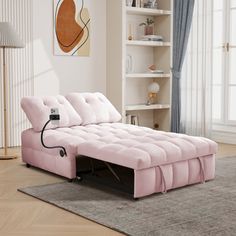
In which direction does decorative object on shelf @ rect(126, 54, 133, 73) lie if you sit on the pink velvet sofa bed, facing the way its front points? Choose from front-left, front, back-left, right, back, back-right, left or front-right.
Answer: back-left

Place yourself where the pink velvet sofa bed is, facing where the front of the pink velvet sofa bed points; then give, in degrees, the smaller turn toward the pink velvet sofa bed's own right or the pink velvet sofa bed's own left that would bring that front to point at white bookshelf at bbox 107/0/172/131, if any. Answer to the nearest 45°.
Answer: approximately 135° to the pink velvet sofa bed's own left

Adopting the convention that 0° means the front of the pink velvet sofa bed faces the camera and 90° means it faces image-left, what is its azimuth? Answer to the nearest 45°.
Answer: approximately 315°

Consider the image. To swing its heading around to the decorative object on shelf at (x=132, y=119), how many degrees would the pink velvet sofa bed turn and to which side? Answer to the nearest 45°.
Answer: approximately 135° to its left

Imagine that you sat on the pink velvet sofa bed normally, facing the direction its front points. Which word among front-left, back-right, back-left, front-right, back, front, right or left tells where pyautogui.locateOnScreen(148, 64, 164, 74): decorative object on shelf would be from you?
back-left

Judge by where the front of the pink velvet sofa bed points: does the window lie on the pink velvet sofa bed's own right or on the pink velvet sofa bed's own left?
on the pink velvet sofa bed's own left

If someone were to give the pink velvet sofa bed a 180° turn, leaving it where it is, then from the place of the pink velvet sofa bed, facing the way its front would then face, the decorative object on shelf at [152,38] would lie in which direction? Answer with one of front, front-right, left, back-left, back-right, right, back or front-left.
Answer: front-right

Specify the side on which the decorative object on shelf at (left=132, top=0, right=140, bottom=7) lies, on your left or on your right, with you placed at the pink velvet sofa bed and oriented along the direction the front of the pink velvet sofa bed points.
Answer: on your left

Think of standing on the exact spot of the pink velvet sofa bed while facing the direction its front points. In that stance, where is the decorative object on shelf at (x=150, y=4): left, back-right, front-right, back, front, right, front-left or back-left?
back-left

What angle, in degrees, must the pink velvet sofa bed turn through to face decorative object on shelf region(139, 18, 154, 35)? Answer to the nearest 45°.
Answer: approximately 135° to its left
